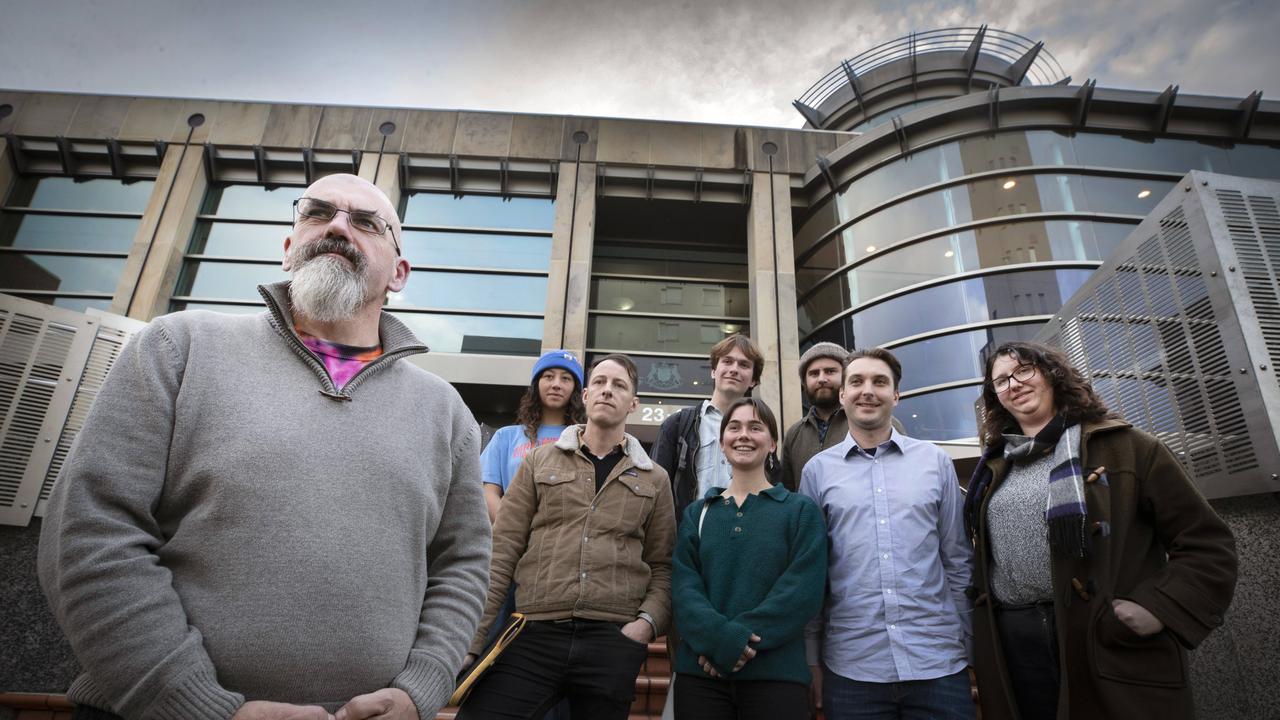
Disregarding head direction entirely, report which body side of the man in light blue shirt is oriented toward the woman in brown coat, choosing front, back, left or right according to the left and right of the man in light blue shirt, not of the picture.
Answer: left

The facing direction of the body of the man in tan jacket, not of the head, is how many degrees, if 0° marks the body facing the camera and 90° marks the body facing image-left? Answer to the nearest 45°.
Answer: approximately 0°

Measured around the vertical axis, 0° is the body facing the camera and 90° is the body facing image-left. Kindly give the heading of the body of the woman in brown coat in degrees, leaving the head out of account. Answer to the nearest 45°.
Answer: approximately 45°

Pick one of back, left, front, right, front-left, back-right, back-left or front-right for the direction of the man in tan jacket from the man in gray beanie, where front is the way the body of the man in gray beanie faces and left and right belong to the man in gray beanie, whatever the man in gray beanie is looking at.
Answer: front-right

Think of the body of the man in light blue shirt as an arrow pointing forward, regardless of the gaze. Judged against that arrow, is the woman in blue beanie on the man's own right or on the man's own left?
on the man's own right

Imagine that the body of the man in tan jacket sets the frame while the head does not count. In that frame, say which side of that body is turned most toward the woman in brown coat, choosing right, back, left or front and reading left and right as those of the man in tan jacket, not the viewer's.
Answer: left

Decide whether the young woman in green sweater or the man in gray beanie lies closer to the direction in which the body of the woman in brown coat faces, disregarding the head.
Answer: the young woman in green sweater
